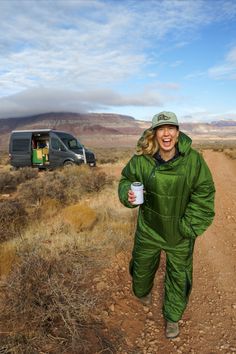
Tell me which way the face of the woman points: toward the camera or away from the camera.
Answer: toward the camera

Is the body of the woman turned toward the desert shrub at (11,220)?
no

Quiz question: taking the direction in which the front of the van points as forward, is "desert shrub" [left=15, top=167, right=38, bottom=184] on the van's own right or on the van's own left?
on the van's own right

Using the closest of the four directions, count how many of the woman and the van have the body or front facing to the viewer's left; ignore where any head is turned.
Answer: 0

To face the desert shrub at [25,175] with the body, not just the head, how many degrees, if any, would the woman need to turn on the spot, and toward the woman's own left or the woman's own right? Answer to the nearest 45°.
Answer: approximately 135° to the woman's own right

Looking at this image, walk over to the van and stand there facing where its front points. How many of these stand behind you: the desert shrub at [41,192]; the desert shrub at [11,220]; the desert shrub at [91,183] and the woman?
0

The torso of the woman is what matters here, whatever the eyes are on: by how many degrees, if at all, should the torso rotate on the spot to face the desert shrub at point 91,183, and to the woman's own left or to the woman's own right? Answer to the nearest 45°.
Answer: approximately 180°

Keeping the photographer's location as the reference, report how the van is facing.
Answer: facing the viewer and to the right of the viewer

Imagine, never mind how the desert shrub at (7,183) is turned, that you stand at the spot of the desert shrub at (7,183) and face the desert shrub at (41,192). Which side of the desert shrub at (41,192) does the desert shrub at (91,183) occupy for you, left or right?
left

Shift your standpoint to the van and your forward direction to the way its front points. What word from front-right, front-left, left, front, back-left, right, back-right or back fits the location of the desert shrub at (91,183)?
front-right

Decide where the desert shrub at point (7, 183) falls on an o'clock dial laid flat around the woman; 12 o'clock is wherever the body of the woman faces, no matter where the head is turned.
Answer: The desert shrub is roughly at 5 o'clock from the woman.

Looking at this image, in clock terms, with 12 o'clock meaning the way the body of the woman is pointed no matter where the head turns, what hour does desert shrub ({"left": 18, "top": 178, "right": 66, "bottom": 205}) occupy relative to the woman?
The desert shrub is roughly at 5 o'clock from the woman.

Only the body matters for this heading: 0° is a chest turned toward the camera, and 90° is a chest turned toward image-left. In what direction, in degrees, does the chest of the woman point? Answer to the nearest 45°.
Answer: approximately 0°

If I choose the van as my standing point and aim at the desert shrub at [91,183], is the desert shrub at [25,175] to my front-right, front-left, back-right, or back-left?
front-right

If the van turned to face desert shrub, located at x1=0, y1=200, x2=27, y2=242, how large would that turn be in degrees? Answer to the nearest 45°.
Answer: approximately 45° to its right

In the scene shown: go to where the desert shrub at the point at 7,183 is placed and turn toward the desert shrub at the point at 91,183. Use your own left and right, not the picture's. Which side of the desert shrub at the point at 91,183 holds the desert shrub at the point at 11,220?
right
